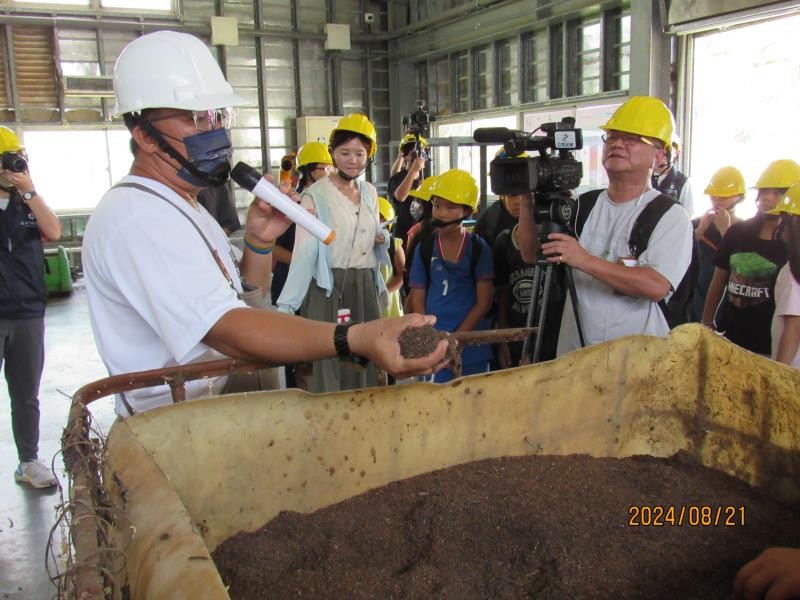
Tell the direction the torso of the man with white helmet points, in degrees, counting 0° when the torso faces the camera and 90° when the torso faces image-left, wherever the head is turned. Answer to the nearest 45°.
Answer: approximately 270°

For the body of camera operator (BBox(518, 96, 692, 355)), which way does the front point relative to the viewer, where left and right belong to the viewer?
facing the viewer and to the left of the viewer

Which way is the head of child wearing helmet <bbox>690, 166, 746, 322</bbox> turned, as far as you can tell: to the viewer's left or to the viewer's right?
to the viewer's left

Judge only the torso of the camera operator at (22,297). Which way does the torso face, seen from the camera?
toward the camera

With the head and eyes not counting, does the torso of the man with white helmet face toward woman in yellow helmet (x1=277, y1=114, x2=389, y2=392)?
no

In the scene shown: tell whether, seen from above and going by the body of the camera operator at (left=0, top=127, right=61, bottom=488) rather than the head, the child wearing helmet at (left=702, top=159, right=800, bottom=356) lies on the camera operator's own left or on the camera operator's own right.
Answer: on the camera operator's own left

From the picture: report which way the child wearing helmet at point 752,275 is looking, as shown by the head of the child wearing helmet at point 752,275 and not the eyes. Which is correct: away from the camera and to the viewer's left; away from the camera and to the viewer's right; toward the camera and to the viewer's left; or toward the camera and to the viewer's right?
toward the camera and to the viewer's left

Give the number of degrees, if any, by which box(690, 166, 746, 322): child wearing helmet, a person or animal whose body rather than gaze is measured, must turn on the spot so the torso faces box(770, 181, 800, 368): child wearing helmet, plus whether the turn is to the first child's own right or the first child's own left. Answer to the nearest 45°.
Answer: approximately 45° to the first child's own left

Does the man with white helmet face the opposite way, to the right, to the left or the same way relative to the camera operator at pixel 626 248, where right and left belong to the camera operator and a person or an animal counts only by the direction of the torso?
the opposite way

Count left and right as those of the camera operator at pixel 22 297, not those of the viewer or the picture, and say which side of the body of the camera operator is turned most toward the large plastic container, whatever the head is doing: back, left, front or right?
front

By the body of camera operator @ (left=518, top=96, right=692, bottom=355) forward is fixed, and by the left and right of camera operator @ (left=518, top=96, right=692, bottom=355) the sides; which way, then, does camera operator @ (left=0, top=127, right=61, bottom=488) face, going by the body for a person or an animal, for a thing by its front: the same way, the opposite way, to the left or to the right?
to the left

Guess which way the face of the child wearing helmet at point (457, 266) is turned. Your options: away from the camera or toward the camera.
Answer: toward the camera

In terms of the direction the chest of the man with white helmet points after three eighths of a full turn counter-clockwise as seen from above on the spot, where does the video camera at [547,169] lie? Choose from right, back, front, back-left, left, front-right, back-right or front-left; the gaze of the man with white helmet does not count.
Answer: right
